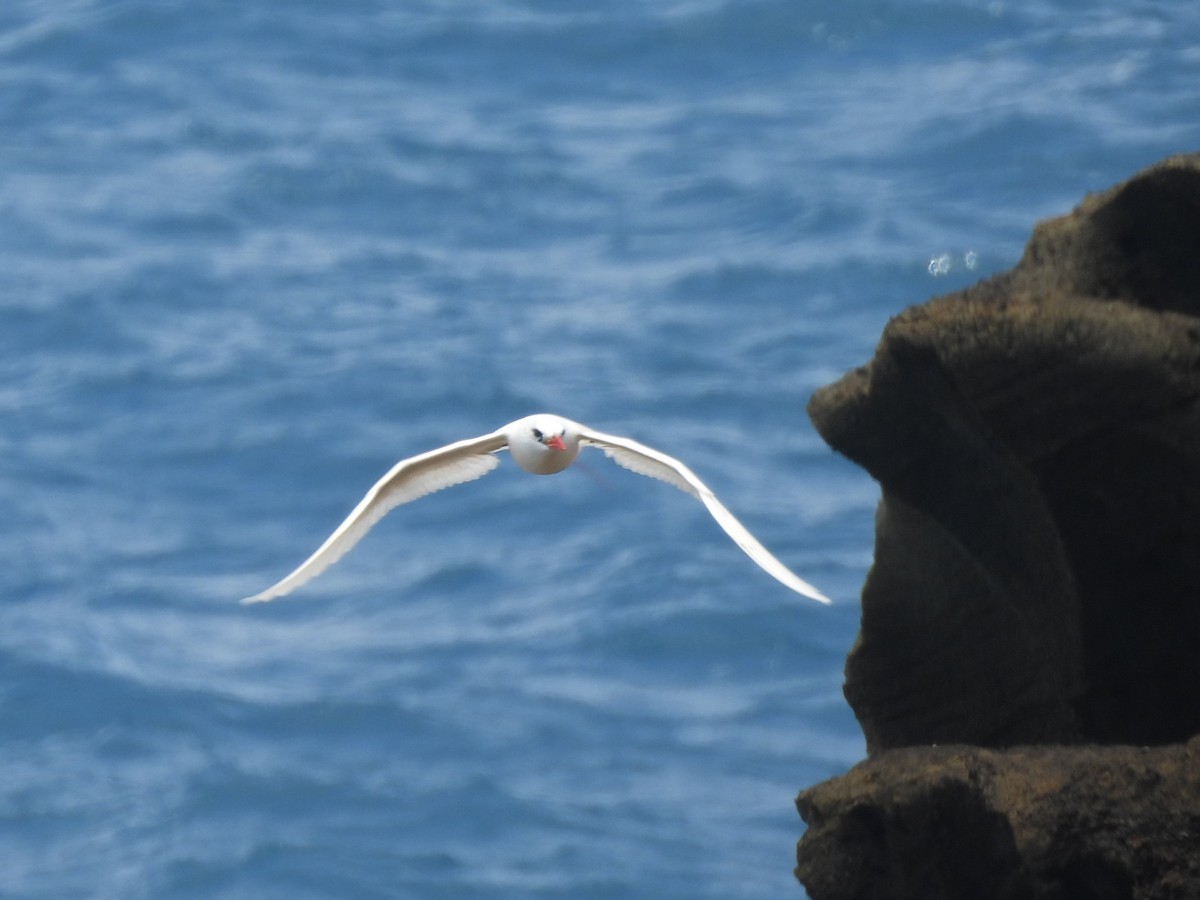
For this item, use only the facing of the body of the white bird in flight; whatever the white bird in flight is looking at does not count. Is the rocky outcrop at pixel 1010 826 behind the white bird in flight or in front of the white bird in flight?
in front

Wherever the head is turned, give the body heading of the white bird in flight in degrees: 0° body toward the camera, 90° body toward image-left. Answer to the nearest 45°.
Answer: approximately 0°

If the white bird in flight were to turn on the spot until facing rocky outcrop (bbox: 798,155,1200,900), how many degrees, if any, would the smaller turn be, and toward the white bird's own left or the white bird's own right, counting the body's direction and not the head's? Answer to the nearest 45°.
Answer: approximately 45° to the white bird's own left
